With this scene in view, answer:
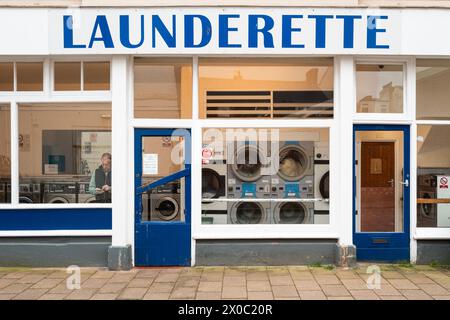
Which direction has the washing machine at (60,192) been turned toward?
toward the camera

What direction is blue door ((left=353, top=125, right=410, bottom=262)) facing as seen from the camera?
toward the camera

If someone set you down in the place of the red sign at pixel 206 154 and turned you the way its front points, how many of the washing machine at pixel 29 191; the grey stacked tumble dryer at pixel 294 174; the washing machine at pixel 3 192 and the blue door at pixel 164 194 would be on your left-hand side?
1

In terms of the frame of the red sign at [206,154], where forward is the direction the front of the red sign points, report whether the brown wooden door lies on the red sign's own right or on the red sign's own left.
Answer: on the red sign's own left

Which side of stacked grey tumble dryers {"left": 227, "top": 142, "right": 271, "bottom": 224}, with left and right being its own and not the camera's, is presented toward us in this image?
front

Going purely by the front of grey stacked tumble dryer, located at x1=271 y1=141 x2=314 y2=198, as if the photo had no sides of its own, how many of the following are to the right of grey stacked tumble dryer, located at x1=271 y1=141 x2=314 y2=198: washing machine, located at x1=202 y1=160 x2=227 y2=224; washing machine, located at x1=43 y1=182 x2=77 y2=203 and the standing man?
3

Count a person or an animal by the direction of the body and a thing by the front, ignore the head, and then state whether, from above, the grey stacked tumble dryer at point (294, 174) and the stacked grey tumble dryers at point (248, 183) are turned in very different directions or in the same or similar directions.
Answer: same or similar directions

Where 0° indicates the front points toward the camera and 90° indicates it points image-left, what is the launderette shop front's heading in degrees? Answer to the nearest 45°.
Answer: approximately 0°

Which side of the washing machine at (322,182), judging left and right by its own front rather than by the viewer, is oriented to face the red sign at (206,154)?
right

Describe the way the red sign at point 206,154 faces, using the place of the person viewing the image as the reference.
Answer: facing the viewer

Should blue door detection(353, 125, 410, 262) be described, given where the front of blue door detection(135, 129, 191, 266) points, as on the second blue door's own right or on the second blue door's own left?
on the second blue door's own left
